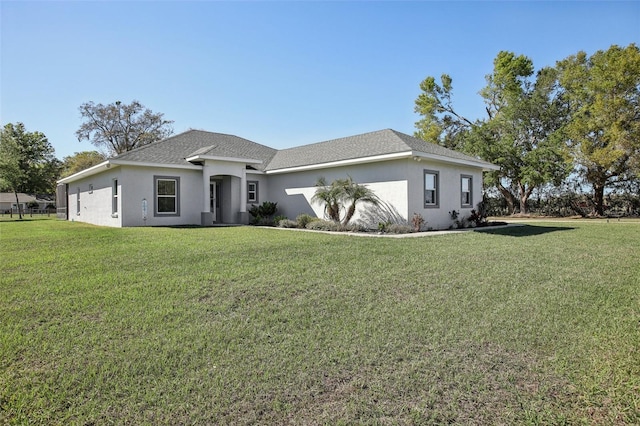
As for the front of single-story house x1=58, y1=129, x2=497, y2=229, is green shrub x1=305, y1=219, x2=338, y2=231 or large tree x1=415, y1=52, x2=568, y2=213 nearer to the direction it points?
the green shrub

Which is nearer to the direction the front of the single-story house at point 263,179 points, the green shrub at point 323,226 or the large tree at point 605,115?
the green shrub

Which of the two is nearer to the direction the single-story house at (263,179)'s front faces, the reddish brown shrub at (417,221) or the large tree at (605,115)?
the reddish brown shrub

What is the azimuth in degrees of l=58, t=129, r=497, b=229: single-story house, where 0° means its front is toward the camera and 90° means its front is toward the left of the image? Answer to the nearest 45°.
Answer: approximately 315°

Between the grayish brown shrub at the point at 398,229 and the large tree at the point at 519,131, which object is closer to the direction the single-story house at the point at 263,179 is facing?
the grayish brown shrub

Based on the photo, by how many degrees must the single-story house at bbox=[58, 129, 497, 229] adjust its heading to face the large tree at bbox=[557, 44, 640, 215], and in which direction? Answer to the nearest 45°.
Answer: approximately 45° to its left

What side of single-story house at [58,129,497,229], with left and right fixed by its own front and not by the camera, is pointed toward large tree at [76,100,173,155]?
back

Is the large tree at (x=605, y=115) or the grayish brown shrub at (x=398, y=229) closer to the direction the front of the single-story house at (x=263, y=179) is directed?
the grayish brown shrub

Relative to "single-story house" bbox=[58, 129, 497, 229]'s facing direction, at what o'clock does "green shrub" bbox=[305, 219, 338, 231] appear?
The green shrub is roughly at 12 o'clock from the single-story house.

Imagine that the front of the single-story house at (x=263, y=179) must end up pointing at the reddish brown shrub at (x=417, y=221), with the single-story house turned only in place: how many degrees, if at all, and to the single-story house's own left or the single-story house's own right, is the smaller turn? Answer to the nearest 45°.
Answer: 0° — it already faces it

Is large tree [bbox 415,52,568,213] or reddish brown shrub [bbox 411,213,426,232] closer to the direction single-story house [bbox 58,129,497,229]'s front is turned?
the reddish brown shrub

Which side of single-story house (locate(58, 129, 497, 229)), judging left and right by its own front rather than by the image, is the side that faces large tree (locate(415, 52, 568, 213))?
left

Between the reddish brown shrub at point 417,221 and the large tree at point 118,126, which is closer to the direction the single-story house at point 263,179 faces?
the reddish brown shrub
